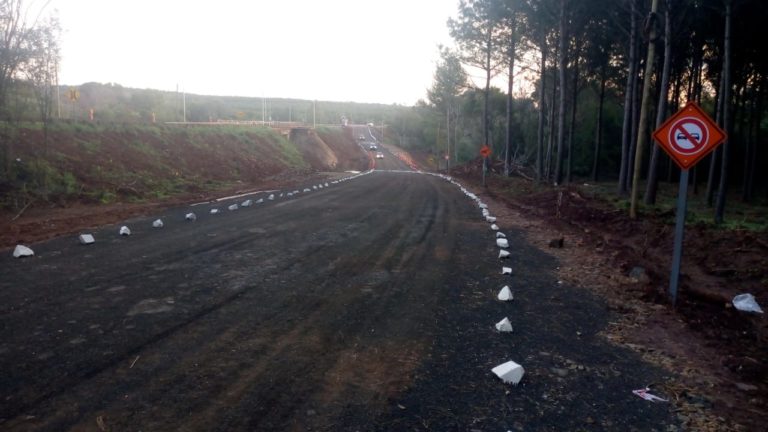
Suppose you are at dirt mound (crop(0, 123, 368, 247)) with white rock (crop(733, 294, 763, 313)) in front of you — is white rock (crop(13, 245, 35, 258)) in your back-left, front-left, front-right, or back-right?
front-right

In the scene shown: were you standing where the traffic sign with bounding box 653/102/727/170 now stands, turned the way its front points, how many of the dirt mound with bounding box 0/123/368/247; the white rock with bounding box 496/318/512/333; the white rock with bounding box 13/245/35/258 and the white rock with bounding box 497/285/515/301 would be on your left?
0

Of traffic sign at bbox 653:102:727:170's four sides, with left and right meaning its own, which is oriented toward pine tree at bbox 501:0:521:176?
back

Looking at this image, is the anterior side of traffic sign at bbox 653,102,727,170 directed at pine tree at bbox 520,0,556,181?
no

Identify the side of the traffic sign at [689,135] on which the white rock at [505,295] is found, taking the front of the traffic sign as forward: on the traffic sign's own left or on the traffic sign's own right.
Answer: on the traffic sign's own right

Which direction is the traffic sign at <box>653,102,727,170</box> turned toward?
toward the camera

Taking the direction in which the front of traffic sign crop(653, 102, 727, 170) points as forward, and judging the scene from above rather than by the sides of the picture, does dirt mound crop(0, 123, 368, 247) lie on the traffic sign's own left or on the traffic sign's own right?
on the traffic sign's own right

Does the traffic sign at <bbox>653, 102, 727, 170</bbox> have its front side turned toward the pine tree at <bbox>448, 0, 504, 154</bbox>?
no

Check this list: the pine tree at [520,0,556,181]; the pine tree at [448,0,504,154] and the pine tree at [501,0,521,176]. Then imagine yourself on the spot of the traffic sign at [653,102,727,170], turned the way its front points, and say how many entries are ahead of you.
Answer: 0

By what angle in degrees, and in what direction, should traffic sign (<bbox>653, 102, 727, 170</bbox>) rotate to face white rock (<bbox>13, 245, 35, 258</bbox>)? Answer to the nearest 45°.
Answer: approximately 90° to its right

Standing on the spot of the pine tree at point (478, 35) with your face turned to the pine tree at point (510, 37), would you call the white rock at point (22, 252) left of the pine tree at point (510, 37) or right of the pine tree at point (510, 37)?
right

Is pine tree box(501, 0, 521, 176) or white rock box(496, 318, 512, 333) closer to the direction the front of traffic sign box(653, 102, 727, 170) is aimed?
the white rock

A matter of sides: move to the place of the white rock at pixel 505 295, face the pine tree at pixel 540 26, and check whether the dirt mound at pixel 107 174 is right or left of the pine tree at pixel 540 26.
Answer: left
